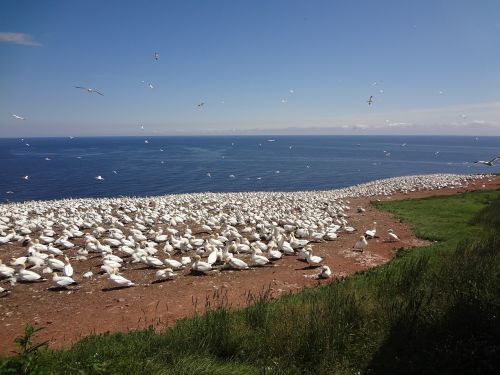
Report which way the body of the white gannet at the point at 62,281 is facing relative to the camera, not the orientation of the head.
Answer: to the viewer's left

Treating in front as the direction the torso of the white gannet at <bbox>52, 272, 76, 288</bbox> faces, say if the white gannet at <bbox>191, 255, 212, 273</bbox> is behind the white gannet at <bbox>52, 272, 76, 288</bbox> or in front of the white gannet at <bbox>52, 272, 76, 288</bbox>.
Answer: behind

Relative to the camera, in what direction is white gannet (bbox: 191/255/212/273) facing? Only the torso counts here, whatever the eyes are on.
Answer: to the viewer's left

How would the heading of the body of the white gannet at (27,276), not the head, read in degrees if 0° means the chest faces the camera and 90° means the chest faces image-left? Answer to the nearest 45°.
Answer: approximately 90°

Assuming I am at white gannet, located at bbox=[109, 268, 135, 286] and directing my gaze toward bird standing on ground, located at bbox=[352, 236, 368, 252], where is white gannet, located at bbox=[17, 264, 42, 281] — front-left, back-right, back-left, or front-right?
back-left

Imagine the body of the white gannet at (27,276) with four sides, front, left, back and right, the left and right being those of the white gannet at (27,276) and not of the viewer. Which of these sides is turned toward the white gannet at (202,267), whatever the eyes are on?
back

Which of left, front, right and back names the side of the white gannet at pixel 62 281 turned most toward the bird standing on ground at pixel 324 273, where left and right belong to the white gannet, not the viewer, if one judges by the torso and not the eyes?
back

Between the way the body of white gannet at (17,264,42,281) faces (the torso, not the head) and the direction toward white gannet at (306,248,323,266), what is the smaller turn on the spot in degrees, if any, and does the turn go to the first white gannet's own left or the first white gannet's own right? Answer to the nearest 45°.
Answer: approximately 180°
